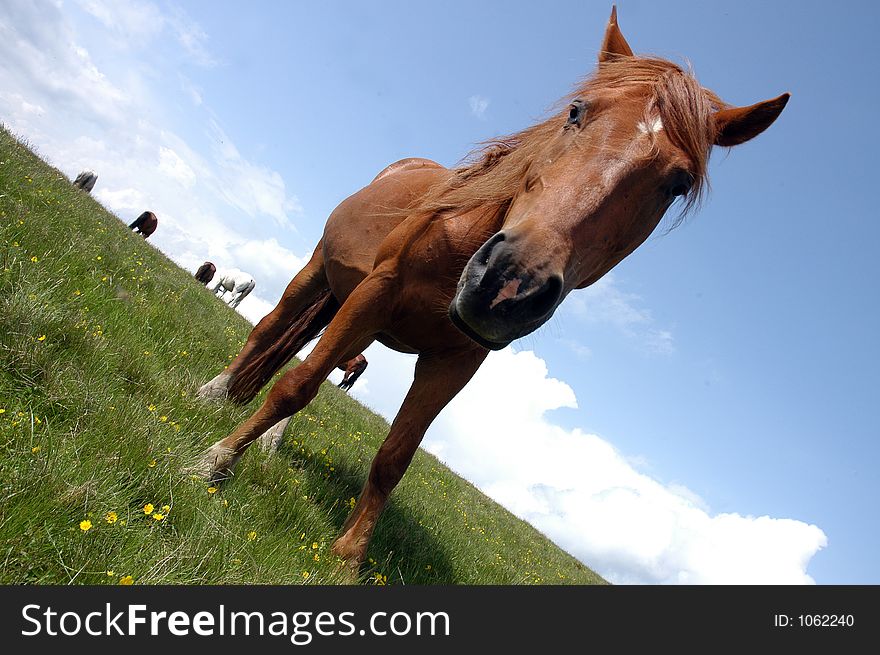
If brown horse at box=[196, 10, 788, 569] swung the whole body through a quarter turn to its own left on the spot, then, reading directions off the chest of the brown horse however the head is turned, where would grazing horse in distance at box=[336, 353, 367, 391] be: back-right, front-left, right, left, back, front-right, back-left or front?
front-left

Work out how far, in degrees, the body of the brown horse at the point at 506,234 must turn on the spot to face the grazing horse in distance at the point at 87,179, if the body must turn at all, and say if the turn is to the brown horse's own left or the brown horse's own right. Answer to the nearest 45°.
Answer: approximately 180°

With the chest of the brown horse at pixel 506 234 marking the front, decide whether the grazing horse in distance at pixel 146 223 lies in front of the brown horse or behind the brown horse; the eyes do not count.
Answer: behind

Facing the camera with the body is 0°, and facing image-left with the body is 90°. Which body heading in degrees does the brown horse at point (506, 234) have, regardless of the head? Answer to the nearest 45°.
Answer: approximately 315°
